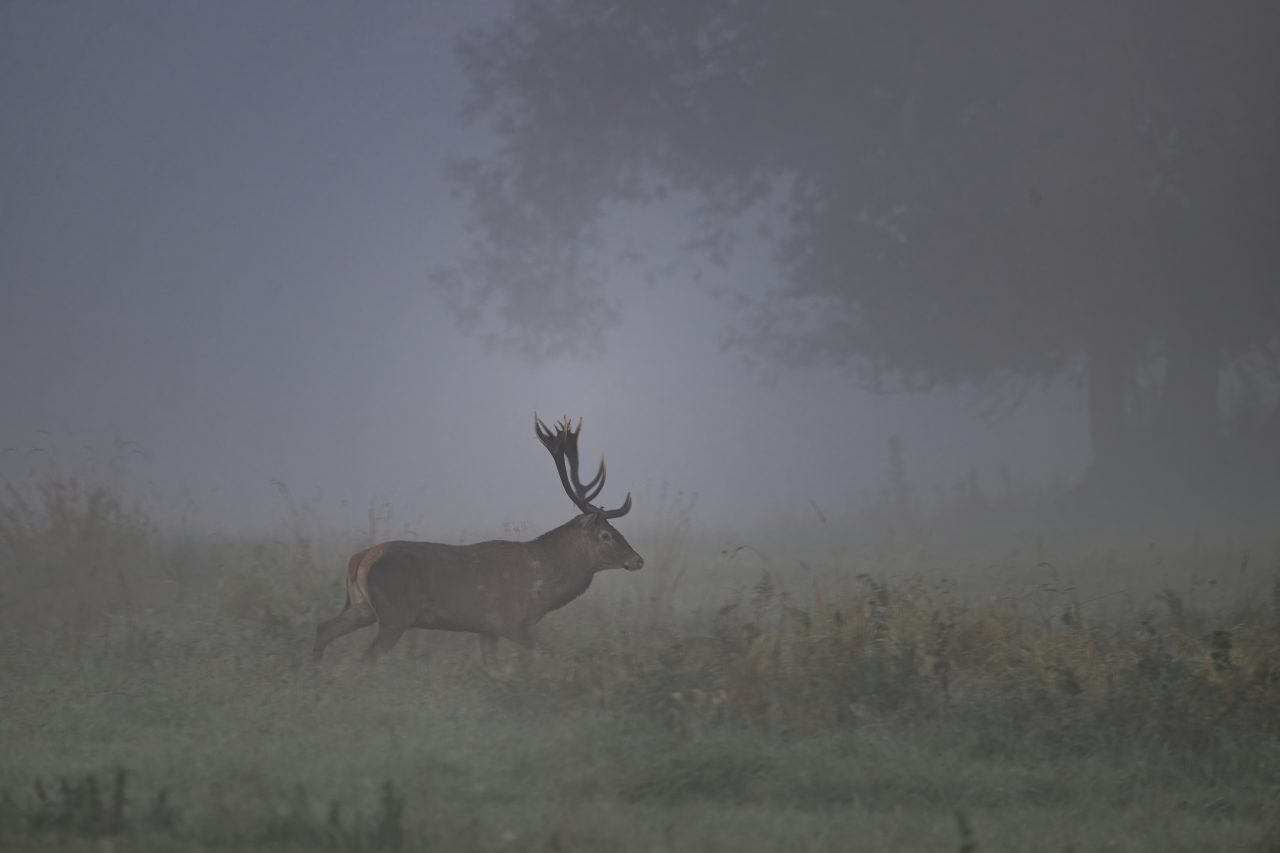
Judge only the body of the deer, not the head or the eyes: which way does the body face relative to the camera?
to the viewer's right
